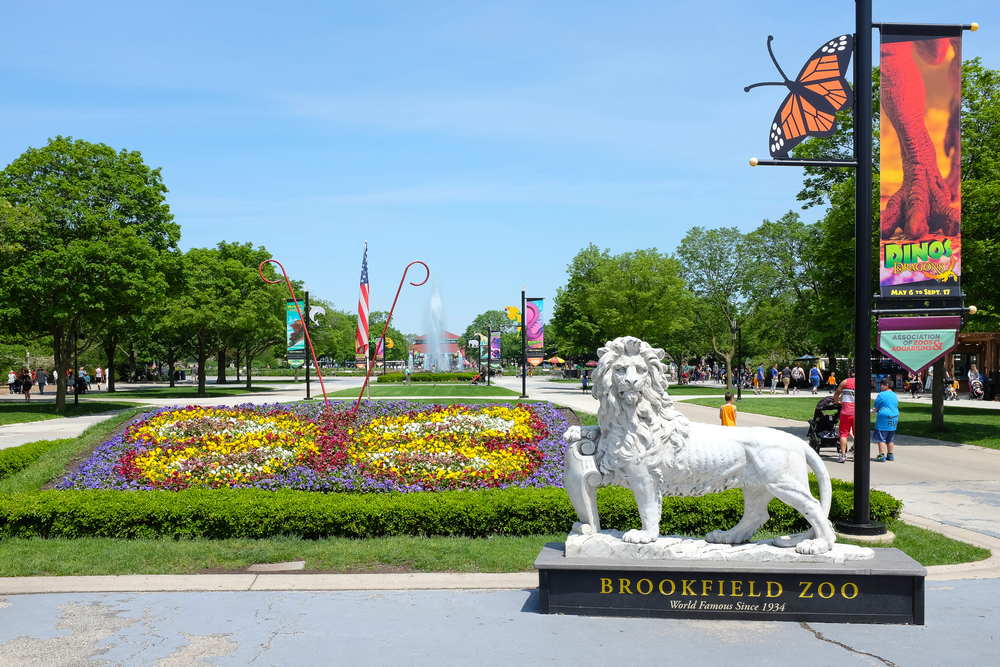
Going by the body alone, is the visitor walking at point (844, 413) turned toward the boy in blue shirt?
no

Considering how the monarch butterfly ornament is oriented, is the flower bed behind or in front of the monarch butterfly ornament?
in front

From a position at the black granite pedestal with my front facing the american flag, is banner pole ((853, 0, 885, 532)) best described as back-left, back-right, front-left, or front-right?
front-right

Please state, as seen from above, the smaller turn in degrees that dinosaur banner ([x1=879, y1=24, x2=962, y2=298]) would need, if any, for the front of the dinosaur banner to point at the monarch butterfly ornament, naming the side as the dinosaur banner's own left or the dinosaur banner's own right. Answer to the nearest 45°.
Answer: approximately 45° to the dinosaur banner's own right

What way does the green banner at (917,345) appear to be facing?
toward the camera

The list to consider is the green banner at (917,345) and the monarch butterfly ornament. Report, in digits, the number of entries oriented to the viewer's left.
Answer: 1

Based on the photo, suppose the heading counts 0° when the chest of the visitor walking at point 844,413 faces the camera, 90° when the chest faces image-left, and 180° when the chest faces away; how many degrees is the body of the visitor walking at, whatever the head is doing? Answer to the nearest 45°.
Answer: approximately 135°

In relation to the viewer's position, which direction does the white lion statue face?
facing to the left of the viewer

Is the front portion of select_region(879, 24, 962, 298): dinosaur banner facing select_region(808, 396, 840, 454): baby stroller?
no

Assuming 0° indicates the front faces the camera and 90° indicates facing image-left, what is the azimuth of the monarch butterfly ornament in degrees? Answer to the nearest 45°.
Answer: approximately 90°

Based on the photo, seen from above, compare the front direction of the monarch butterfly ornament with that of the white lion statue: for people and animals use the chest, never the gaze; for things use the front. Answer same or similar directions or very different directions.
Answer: same or similar directions

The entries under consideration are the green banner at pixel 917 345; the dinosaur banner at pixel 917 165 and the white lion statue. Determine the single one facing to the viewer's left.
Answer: the white lion statue
